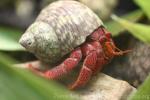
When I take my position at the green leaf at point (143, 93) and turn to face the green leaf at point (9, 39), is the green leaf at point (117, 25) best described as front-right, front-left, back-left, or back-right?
front-right

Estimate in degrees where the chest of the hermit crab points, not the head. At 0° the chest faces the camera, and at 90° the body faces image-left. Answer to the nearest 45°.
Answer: approximately 270°

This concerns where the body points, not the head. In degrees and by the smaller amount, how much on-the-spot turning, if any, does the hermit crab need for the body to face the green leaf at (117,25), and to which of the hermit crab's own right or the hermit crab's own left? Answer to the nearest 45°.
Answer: approximately 45° to the hermit crab's own left

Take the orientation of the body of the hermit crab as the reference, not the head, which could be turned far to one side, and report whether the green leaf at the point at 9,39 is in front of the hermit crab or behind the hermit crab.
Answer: behind

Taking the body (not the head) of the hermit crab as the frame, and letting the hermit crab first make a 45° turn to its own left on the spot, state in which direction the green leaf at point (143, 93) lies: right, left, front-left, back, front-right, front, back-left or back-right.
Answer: right
